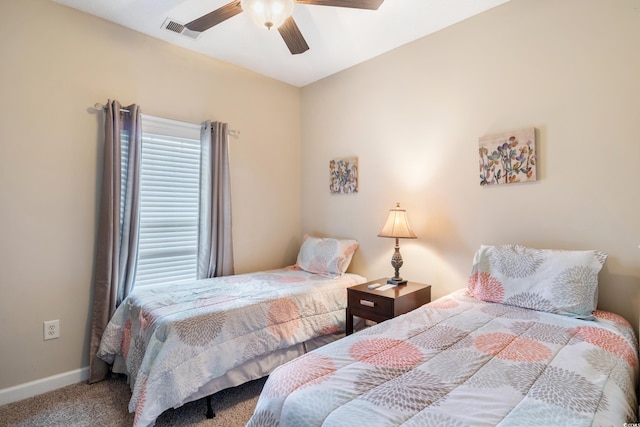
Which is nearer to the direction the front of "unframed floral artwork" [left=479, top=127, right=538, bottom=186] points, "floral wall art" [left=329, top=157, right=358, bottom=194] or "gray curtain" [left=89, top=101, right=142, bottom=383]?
the gray curtain

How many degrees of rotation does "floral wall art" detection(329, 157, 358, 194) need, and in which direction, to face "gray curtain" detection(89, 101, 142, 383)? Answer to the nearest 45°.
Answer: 0° — it already faces it

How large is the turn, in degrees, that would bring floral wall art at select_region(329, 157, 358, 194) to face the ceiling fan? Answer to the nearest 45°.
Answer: approximately 45° to its left

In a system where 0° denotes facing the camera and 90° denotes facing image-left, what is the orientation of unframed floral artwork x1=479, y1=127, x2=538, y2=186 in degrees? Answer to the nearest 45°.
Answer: approximately 45°

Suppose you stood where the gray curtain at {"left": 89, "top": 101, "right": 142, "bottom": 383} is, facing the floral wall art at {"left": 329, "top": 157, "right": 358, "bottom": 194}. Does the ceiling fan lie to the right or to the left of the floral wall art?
right

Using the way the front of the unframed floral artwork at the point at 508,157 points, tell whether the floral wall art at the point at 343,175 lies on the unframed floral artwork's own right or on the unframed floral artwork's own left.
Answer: on the unframed floral artwork's own right

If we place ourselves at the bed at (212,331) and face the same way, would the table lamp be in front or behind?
behind

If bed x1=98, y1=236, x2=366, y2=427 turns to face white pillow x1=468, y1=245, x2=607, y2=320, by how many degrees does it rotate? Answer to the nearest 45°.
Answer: approximately 90° to its left

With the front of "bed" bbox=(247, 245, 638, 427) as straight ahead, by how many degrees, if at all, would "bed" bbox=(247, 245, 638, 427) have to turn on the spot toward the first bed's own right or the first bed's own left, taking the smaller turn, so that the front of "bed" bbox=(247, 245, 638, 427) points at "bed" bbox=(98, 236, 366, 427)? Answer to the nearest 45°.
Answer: approximately 45° to the first bed's own right
